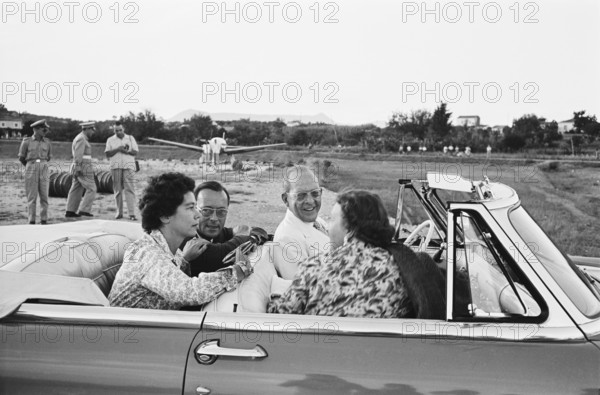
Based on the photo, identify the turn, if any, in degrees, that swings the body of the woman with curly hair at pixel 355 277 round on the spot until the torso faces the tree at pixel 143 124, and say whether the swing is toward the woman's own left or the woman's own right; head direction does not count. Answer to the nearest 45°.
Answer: approximately 45° to the woman's own right

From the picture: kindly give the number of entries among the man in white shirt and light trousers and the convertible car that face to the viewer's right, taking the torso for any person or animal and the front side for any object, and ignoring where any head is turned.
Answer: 1

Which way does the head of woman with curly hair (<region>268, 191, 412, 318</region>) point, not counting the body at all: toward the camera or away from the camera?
away from the camera

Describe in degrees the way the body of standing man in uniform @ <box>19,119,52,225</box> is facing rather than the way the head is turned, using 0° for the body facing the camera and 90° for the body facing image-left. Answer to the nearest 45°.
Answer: approximately 0°

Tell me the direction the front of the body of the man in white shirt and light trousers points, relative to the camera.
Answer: toward the camera

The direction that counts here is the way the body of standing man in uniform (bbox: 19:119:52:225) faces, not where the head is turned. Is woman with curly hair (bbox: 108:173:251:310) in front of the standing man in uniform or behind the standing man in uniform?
in front

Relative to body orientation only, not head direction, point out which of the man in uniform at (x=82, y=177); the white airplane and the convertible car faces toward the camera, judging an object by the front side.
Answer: the white airplane

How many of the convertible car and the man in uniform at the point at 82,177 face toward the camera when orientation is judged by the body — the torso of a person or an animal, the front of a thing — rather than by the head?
0

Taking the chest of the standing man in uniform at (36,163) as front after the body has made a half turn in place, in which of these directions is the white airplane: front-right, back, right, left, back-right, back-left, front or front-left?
front-right

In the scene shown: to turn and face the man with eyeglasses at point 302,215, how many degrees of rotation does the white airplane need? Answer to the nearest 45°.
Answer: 0° — it already faces them

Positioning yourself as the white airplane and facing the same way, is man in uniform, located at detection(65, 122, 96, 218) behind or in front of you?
in front

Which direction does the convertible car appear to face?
to the viewer's right

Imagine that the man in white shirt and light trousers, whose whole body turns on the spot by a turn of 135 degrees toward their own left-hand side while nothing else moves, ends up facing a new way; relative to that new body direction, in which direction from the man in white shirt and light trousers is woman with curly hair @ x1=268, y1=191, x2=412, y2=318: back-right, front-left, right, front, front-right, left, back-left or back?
back-right

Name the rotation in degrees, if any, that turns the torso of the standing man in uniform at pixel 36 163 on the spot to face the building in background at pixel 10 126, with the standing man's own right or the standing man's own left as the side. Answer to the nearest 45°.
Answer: approximately 180°

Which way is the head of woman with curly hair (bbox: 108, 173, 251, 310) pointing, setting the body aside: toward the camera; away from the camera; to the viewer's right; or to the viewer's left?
to the viewer's right

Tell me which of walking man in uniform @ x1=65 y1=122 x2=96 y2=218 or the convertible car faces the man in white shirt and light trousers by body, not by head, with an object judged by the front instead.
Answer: the walking man in uniform

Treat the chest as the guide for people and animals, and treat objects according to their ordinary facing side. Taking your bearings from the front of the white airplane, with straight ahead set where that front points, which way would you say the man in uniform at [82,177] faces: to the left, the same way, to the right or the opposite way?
to the left
